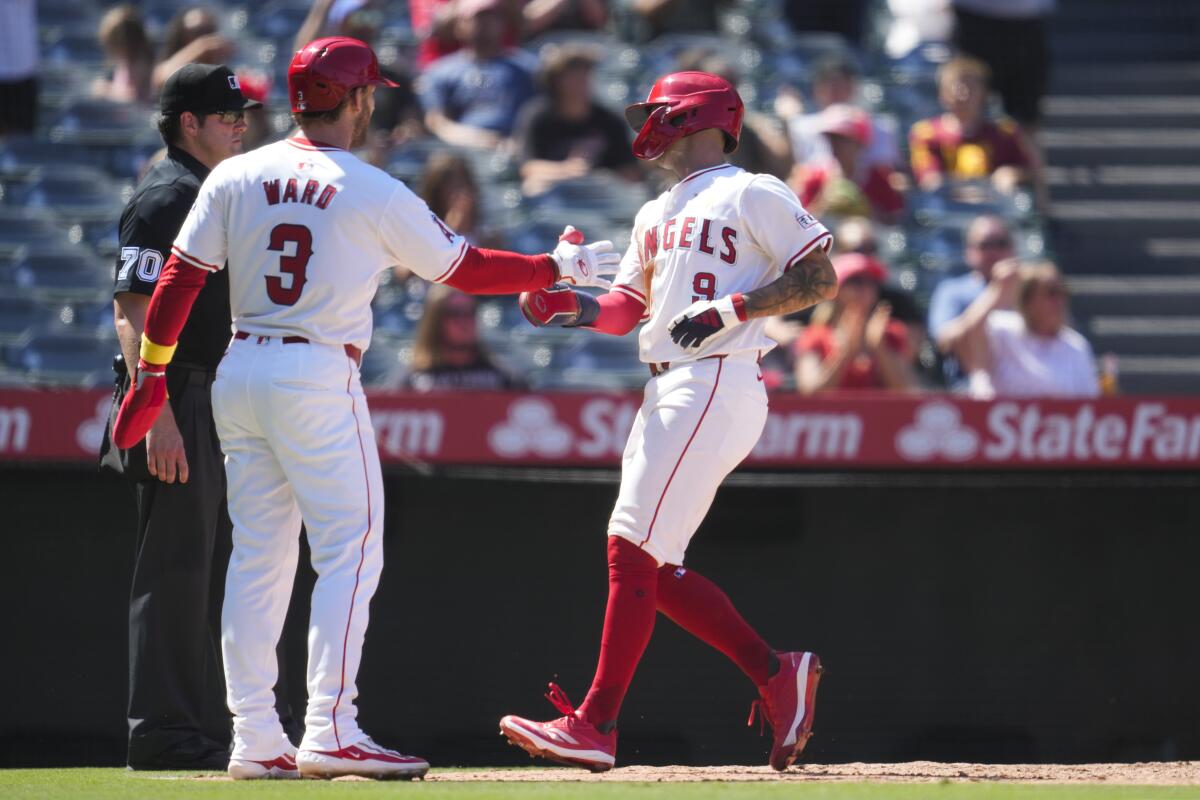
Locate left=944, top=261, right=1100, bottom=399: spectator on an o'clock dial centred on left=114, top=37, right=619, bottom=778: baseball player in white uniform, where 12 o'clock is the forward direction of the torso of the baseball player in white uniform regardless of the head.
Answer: The spectator is roughly at 12 o'clock from the baseball player in white uniform.

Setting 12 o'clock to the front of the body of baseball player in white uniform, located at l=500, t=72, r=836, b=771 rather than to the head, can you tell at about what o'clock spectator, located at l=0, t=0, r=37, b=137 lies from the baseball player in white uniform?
The spectator is roughly at 3 o'clock from the baseball player in white uniform.

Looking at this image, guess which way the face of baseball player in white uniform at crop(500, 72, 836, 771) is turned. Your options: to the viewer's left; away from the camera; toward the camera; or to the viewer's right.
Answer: to the viewer's left

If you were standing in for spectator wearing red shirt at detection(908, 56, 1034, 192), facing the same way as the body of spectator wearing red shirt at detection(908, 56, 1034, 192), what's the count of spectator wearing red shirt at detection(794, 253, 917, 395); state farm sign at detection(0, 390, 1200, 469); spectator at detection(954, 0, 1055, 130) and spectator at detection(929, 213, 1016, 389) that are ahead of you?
3

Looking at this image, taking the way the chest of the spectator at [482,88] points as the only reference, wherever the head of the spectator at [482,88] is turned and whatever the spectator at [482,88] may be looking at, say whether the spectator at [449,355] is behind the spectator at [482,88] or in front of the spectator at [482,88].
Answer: in front

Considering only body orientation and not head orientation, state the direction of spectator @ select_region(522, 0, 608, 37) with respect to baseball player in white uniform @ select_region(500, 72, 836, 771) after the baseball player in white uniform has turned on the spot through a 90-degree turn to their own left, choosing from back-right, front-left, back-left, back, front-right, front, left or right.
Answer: back-left

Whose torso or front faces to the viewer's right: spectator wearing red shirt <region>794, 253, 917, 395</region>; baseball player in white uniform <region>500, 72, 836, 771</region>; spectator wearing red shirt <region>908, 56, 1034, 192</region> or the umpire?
the umpire

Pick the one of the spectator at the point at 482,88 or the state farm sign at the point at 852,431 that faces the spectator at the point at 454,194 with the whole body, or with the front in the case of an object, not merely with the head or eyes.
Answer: the spectator at the point at 482,88

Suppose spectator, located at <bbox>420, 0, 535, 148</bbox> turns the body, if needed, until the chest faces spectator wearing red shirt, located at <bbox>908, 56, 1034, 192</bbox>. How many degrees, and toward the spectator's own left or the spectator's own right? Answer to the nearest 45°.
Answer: approximately 90° to the spectator's own left

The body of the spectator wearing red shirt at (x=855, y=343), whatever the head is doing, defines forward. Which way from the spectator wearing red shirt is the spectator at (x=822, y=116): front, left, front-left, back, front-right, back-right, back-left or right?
back

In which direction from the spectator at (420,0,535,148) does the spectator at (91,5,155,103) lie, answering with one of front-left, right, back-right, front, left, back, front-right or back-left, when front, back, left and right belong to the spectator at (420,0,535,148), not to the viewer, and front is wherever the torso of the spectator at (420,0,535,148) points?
right

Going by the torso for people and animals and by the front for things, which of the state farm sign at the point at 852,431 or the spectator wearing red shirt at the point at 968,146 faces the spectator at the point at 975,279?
the spectator wearing red shirt

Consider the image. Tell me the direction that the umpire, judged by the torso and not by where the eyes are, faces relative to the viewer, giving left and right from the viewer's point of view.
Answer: facing to the right of the viewer

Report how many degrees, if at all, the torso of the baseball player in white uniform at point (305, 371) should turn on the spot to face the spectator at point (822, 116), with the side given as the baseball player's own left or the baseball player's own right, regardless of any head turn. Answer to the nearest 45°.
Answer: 0° — they already face them
